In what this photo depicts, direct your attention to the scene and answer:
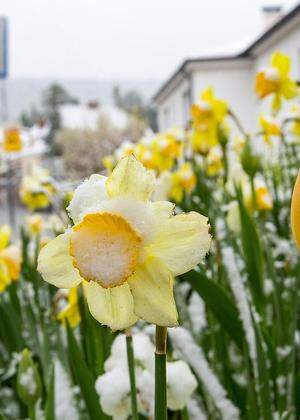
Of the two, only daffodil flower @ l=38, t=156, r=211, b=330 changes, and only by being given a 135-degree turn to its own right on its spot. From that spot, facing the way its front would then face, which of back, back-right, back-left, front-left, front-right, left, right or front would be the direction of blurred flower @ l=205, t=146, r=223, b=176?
front

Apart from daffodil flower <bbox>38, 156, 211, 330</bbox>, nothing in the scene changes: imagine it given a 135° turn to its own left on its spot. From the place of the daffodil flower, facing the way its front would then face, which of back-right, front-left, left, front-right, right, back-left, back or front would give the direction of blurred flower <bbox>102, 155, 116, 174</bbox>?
left

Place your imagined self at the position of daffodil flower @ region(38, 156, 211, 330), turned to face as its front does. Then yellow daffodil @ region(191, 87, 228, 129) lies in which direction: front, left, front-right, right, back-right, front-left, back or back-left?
back-right

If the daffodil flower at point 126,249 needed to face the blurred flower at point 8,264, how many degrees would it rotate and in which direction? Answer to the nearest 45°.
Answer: approximately 135° to its right

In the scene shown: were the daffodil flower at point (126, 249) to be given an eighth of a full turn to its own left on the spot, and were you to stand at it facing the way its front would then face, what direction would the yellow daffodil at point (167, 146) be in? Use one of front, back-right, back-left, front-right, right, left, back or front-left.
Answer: back

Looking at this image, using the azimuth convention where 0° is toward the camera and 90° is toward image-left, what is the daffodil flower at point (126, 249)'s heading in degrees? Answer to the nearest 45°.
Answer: approximately 45°

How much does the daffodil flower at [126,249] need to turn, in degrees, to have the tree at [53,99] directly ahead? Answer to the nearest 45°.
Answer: approximately 135° to its right

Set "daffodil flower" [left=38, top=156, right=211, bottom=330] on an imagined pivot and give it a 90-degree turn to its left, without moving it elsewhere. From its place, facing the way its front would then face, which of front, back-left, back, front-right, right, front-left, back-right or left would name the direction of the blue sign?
back-left

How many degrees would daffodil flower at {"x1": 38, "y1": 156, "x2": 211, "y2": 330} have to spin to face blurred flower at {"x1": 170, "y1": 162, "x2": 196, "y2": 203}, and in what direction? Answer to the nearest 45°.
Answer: approximately 135° to its right
